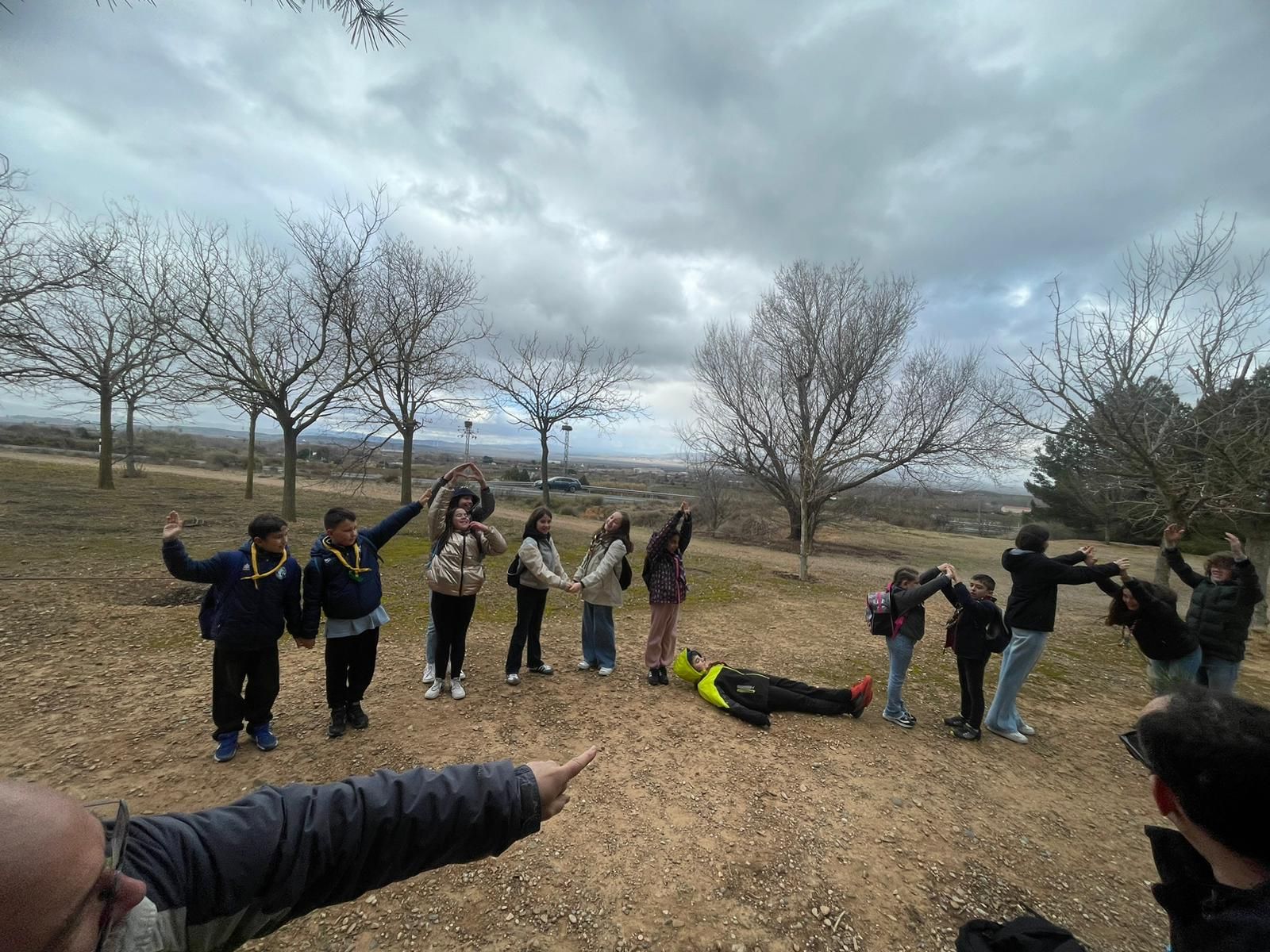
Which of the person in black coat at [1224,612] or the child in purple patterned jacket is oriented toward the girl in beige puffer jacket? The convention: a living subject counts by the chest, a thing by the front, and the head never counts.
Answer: the person in black coat

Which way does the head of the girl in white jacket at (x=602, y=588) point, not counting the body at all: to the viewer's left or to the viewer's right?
to the viewer's left

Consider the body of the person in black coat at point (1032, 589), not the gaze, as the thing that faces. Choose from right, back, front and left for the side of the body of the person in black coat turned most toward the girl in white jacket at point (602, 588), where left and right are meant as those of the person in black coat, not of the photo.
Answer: back

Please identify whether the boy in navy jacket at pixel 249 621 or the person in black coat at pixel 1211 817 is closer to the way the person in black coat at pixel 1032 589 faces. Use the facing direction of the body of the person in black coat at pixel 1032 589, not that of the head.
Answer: the person in black coat

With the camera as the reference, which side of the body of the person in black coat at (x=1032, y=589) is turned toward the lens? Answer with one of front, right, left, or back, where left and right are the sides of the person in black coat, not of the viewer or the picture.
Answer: right

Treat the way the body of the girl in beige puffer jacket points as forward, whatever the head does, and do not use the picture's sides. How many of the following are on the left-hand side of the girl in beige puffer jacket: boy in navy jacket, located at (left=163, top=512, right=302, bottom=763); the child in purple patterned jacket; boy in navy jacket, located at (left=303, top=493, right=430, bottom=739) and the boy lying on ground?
2

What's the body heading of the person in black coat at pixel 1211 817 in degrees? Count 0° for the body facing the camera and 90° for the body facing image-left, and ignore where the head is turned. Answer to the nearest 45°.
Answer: approximately 135°

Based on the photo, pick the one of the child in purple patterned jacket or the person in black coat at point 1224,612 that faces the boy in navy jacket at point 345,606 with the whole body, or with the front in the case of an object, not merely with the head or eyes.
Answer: the person in black coat

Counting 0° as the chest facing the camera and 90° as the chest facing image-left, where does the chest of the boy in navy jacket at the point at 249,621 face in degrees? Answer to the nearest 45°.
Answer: approximately 315°

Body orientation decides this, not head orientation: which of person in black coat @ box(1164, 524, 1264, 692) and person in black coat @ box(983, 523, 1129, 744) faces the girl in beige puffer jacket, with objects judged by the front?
person in black coat @ box(1164, 524, 1264, 692)

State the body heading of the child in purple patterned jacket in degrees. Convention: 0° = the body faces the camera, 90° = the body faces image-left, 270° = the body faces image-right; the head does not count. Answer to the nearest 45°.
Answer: approximately 315°
